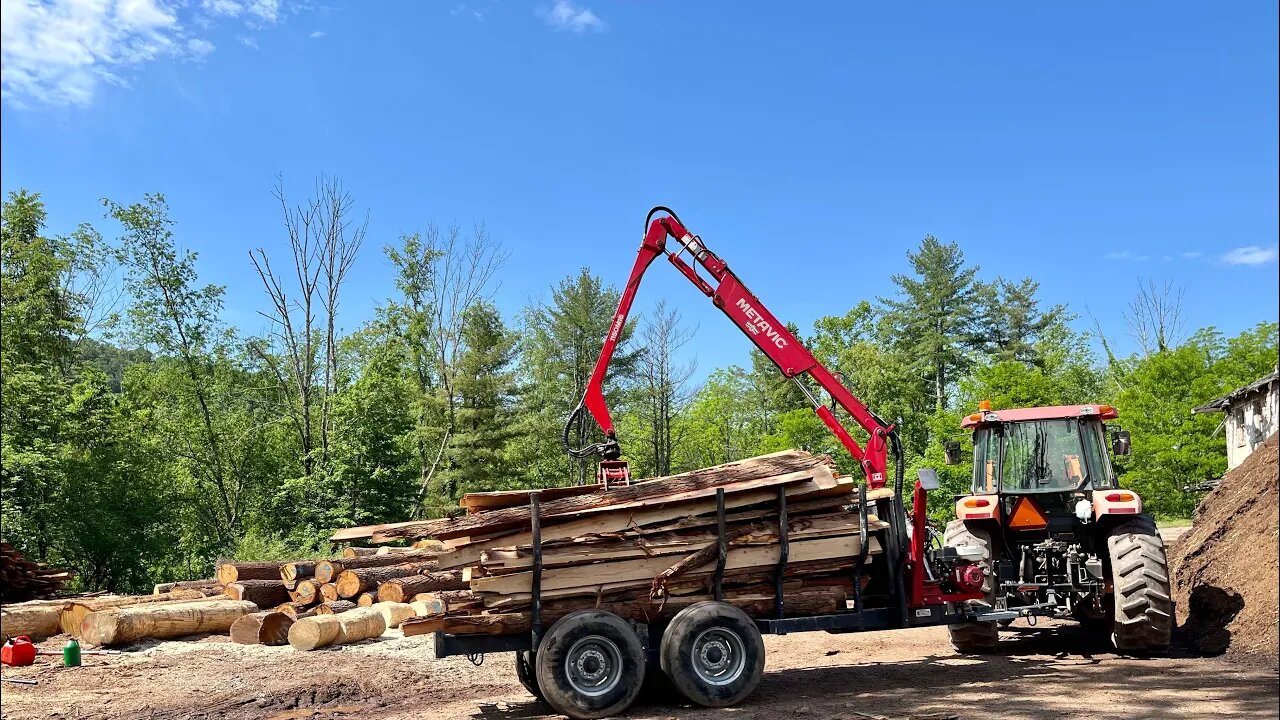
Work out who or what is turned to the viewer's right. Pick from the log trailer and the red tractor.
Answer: the log trailer

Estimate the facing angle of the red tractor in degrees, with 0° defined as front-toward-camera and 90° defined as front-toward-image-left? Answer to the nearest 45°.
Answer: approximately 180°

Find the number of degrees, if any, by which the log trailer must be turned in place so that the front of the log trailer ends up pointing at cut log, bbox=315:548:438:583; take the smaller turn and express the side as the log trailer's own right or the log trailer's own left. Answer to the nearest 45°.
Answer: approximately 135° to the log trailer's own left

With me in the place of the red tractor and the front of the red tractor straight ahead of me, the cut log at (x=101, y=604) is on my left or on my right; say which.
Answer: on my left

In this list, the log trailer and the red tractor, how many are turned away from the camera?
1

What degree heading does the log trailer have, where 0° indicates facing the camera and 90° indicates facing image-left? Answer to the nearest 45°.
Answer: approximately 270°

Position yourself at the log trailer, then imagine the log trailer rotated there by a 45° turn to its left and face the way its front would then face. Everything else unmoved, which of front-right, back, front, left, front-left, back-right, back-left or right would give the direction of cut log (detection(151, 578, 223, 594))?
left

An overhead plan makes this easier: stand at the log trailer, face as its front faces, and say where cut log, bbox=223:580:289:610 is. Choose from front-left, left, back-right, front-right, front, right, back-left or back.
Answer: back-left

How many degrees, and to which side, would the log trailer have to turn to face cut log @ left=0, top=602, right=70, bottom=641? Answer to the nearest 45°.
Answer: approximately 135° to its left

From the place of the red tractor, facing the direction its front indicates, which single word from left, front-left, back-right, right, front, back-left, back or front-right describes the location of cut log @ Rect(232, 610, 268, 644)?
left

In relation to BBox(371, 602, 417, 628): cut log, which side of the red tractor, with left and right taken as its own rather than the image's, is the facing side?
left

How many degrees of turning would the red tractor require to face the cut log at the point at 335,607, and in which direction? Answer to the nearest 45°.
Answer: approximately 90° to its left

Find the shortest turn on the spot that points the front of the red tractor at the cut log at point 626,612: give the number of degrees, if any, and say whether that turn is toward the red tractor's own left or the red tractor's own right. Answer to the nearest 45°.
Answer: approximately 135° to the red tractor's own left

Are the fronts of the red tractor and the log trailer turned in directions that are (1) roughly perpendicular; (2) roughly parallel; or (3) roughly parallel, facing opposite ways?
roughly perpendicular

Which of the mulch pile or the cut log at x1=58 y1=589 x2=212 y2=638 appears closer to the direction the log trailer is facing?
the mulch pile
